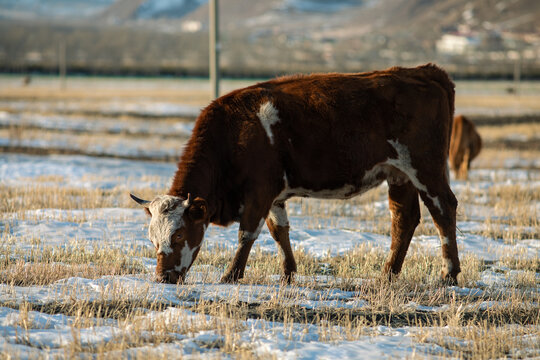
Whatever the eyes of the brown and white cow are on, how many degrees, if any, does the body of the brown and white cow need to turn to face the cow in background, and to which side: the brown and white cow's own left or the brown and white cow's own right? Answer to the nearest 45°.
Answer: approximately 90° to the brown and white cow's own right

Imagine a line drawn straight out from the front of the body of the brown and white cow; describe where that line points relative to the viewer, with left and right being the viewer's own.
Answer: facing to the left of the viewer

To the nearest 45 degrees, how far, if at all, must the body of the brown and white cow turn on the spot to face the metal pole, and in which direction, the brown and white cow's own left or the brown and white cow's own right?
approximately 90° to the brown and white cow's own right
